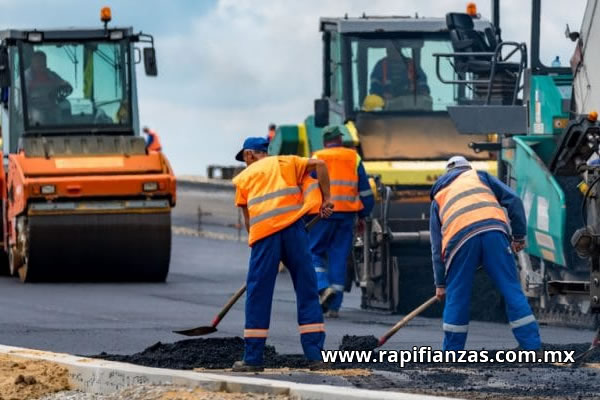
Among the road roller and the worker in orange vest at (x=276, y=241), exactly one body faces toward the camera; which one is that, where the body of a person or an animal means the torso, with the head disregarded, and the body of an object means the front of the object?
the road roller

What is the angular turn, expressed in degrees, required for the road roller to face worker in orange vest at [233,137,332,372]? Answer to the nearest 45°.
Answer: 0° — it already faces them

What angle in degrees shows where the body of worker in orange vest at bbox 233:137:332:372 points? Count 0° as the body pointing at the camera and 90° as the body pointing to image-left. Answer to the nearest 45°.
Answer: approximately 135°

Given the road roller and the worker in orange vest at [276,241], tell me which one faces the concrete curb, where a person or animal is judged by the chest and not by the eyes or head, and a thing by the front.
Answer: the road roller

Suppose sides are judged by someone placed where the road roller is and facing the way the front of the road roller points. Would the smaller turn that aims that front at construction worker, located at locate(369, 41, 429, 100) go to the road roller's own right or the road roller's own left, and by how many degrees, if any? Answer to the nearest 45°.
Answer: approximately 90° to the road roller's own left

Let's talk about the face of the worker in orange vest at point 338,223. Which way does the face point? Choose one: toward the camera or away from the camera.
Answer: away from the camera

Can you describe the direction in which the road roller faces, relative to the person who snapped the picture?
facing the viewer

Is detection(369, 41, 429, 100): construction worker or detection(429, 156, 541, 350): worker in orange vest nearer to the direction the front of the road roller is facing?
the worker in orange vest

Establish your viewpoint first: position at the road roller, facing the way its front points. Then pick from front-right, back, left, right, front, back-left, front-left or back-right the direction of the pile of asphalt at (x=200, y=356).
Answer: front

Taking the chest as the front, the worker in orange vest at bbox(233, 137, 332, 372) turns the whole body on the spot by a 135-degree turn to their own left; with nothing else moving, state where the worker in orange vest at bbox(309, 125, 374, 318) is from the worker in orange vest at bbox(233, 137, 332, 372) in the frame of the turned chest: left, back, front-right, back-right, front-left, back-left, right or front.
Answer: back

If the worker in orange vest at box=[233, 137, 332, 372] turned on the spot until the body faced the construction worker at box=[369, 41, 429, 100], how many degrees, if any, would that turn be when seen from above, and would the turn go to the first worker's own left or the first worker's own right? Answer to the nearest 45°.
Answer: approximately 45° to the first worker's own right
